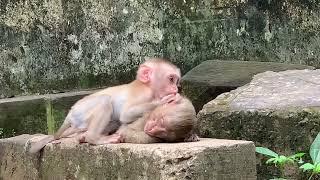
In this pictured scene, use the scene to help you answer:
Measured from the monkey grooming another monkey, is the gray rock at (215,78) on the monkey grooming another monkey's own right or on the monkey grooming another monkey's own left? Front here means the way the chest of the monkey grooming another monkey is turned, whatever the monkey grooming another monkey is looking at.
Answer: on the monkey grooming another monkey's own left

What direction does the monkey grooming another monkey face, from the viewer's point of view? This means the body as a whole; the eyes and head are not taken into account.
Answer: to the viewer's right

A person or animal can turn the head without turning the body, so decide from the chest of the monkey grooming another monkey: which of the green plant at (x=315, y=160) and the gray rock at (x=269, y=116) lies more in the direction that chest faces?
the gray rock

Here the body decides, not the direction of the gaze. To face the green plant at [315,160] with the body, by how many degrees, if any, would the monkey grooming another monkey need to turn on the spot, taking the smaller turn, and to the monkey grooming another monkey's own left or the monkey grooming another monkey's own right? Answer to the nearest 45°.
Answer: approximately 45° to the monkey grooming another monkey's own right

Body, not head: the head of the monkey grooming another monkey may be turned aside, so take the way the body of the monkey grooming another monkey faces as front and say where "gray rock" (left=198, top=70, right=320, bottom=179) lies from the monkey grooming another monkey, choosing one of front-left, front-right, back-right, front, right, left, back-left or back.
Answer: front

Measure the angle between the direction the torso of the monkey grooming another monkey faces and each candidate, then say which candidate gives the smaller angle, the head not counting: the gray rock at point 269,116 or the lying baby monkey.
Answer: the gray rock
